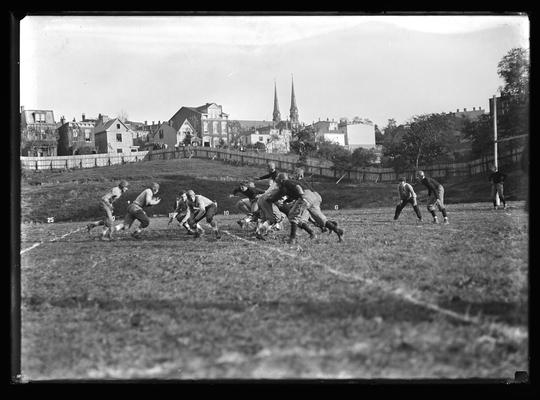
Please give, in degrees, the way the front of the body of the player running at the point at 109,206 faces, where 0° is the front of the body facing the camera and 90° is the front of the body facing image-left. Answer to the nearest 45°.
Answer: approximately 270°

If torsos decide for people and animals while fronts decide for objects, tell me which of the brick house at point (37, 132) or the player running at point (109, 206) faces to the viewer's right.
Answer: the player running

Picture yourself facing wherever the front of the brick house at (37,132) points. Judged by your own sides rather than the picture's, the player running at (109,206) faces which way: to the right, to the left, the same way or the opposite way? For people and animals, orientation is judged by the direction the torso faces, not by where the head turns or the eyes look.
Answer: to the left

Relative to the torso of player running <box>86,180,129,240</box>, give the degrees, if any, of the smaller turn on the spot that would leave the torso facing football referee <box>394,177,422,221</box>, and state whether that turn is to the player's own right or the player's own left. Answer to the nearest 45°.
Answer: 0° — they already face them
